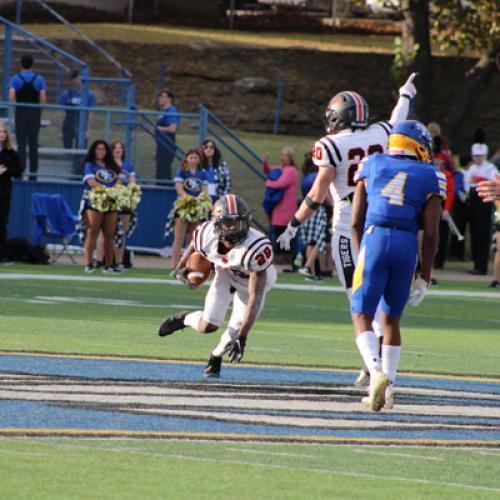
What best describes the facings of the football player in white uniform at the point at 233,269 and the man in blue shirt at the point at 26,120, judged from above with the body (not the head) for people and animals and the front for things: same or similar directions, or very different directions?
very different directions

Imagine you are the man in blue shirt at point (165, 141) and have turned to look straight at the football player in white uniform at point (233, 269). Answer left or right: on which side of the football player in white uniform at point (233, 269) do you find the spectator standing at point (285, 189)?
left

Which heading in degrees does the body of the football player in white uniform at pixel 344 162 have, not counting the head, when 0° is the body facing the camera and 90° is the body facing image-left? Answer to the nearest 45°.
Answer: approximately 135°
